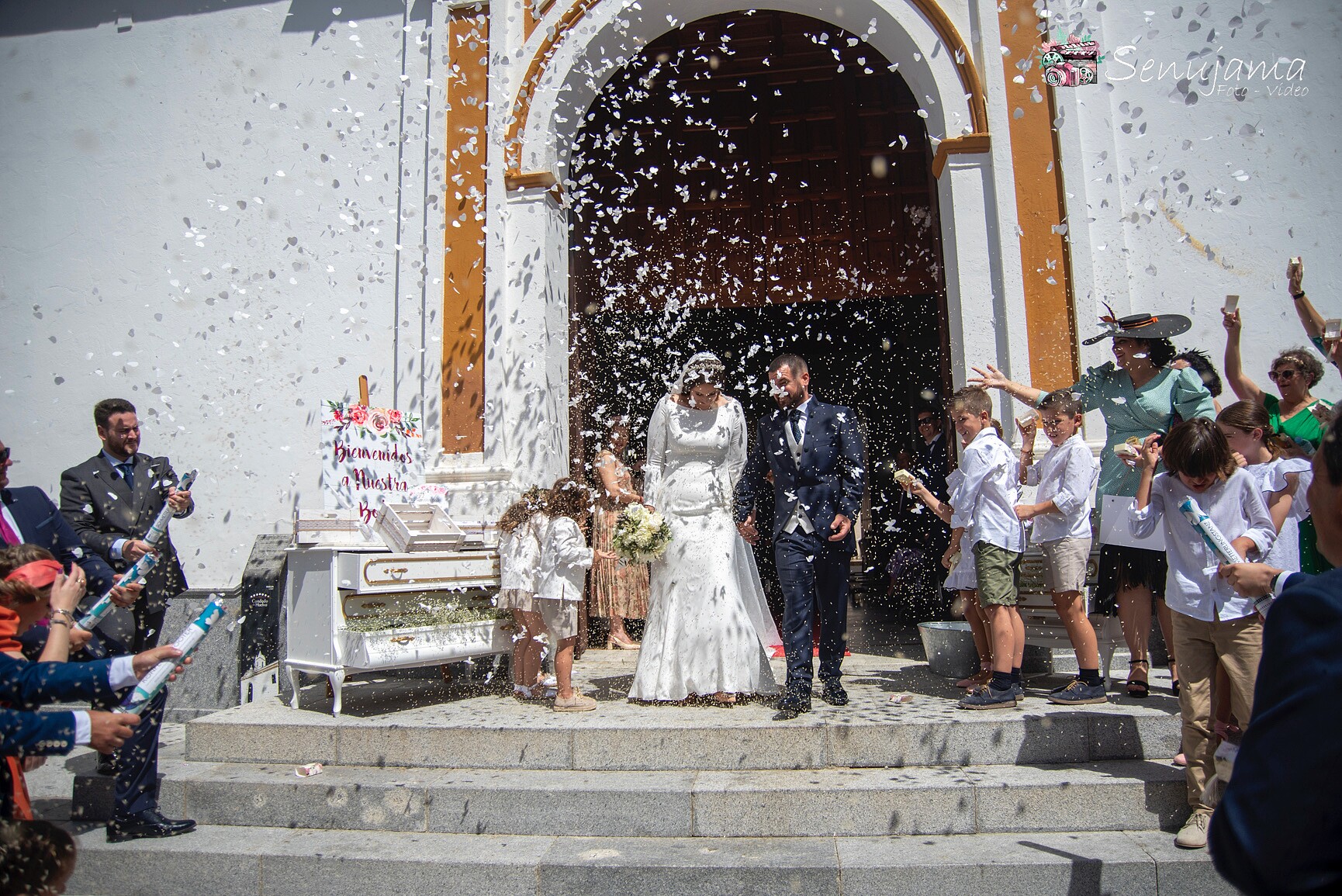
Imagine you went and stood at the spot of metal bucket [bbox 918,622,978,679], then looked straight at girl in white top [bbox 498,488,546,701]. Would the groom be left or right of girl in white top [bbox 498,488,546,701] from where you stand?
left

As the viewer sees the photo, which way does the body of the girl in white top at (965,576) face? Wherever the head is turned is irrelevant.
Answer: to the viewer's left

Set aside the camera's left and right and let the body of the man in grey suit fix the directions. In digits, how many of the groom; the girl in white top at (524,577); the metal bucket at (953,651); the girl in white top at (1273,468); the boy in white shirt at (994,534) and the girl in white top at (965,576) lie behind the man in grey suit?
0

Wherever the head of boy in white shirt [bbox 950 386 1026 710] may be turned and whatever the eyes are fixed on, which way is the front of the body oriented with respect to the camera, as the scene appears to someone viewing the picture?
to the viewer's left

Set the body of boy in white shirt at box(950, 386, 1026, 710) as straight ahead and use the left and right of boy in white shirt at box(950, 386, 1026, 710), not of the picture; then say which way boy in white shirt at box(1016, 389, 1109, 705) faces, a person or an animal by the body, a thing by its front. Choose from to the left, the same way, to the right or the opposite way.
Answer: the same way

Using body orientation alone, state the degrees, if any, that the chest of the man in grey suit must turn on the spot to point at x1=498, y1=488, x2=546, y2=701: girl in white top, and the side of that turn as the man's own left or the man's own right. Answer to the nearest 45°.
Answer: approximately 45° to the man's own left

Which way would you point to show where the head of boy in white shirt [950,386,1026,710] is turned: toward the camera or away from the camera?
toward the camera

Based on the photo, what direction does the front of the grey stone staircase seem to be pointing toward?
toward the camera

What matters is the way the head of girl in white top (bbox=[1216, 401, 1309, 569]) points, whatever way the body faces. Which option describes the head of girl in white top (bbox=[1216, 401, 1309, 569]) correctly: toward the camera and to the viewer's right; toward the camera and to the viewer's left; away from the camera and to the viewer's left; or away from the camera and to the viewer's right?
toward the camera and to the viewer's left

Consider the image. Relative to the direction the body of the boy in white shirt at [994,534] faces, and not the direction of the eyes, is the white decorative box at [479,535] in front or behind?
in front

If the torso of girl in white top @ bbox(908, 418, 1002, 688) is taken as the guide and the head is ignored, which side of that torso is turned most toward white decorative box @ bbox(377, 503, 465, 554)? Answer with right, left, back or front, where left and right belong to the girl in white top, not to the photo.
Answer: front

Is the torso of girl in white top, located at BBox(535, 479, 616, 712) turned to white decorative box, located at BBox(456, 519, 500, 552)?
no

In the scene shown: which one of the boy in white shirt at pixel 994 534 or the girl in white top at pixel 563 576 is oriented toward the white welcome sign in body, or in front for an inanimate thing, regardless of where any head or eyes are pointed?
the boy in white shirt

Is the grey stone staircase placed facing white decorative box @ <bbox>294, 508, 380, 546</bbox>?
no
